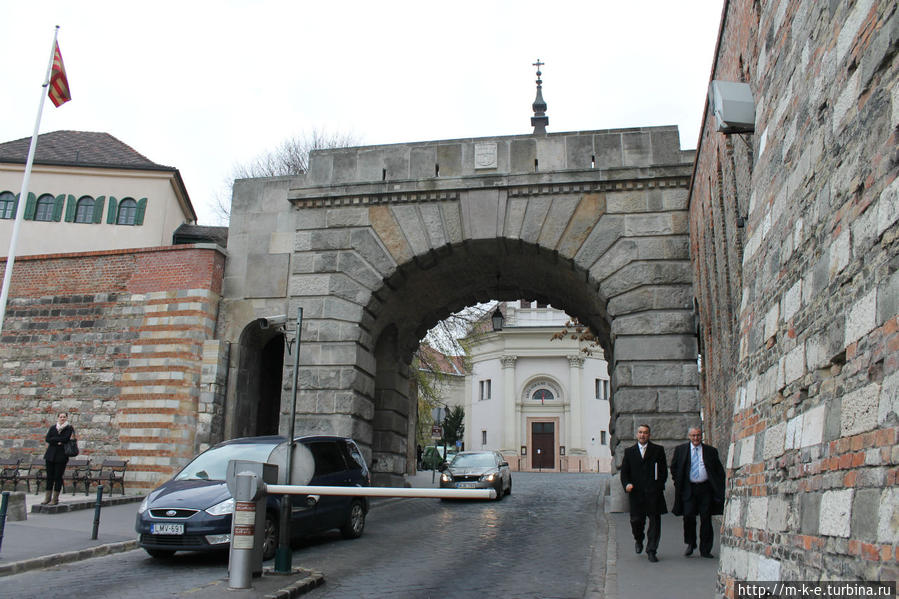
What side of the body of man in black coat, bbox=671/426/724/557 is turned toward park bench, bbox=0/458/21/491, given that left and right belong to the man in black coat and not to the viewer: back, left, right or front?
right

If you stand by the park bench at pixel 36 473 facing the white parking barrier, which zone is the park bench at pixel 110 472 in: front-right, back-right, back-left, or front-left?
front-left

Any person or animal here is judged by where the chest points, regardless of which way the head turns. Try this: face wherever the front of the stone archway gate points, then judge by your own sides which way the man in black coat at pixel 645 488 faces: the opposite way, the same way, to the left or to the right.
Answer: the same way

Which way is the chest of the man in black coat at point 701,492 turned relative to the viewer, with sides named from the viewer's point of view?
facing the viewer

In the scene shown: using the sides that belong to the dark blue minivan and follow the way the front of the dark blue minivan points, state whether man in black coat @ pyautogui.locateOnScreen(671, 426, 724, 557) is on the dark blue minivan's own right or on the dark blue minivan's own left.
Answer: on the dark blue minivan's own left

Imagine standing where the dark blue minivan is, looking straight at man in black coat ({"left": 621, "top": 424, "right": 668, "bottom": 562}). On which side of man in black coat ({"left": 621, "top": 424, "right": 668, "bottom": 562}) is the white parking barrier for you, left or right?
right

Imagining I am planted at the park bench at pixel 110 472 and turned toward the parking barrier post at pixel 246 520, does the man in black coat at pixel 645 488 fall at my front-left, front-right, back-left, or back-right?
front-left

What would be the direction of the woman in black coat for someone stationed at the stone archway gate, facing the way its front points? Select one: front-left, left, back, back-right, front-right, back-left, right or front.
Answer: right

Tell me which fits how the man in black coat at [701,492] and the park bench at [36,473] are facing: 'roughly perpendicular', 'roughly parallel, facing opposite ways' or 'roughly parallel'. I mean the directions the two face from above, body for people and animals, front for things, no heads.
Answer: roughly parallel

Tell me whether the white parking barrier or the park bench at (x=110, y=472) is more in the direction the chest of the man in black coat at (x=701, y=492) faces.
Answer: the white parking barrier

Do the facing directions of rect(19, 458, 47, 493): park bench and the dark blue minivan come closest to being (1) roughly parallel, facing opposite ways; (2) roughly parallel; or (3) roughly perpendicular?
roughly parallel

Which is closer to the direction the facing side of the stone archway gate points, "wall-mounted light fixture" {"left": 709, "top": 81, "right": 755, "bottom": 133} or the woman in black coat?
the wall-mounted light fixture

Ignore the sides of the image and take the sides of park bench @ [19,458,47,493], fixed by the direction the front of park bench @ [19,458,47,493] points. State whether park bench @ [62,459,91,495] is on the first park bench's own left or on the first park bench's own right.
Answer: on the first park bench's own left

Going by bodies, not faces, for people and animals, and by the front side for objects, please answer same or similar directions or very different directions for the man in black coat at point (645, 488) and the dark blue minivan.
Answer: same or similar directions

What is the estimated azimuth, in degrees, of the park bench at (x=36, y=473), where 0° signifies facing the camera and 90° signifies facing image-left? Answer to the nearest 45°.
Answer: approximately 45°

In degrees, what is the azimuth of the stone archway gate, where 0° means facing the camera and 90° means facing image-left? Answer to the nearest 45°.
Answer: approximately 0°
